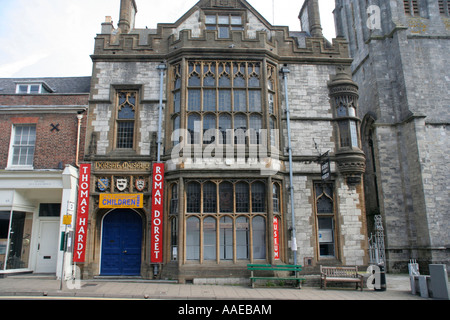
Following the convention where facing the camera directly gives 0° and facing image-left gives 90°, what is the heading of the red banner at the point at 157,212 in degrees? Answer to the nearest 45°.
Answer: approximately 0°

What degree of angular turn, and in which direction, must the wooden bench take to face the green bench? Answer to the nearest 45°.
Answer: approximately 90° to its right

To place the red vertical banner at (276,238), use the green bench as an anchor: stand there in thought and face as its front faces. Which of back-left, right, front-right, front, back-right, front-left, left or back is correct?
back
